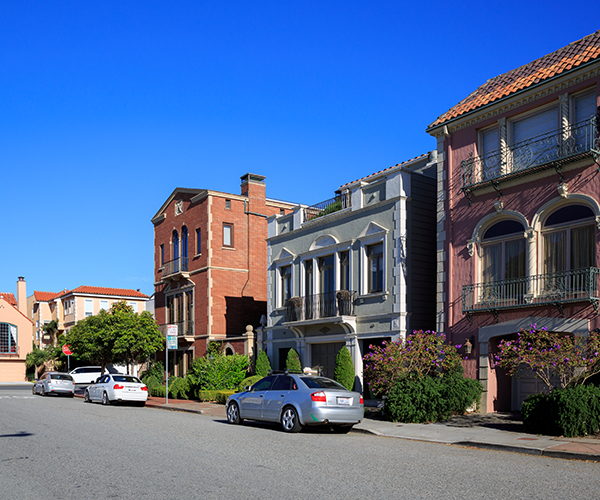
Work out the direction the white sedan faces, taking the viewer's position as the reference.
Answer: facing away from the viewer and to the left of the viewer

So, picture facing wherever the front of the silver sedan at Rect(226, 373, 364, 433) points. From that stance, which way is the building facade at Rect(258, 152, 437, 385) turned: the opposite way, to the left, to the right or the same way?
to the left

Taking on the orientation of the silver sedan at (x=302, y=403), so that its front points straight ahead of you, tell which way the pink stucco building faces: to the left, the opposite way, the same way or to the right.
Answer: to the left

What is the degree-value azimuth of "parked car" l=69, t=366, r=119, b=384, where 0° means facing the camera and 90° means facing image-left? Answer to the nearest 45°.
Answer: approximately 90°

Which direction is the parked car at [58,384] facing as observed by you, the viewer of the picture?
facing away from the viewer and to the left of the viewer

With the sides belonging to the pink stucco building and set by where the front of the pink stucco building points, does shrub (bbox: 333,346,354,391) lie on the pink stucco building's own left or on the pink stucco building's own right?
on the pink stucco building's own right

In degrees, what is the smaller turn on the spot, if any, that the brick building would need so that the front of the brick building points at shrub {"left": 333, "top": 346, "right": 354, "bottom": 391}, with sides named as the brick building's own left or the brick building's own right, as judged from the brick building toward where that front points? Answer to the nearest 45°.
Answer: approximately 45° to the brick building's own left

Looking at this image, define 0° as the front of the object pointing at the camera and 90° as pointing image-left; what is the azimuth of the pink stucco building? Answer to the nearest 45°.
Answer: approximately 45°
